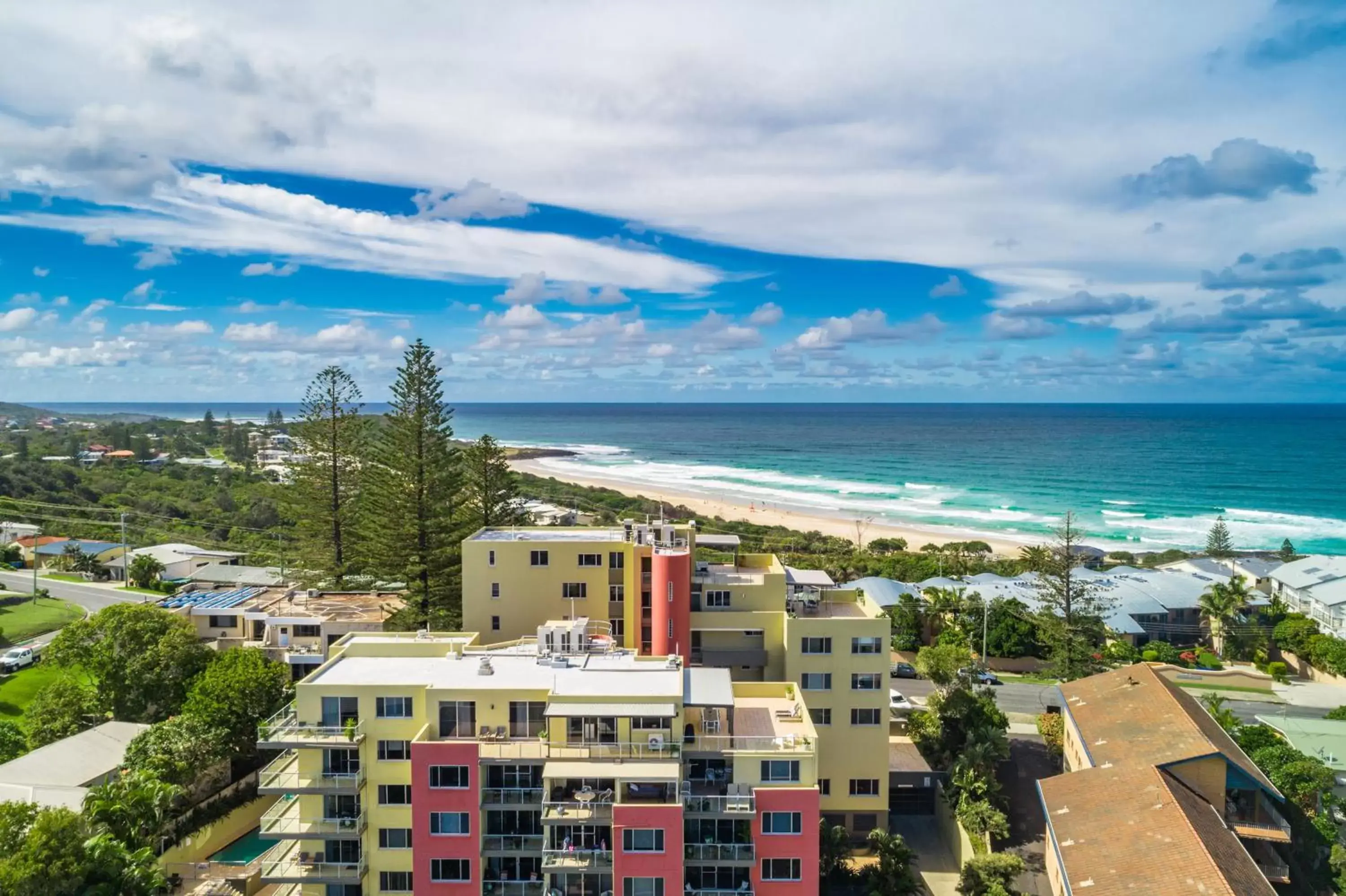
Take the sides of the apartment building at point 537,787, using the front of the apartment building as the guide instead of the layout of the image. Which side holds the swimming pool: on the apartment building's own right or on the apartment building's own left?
on the apartment building's own right

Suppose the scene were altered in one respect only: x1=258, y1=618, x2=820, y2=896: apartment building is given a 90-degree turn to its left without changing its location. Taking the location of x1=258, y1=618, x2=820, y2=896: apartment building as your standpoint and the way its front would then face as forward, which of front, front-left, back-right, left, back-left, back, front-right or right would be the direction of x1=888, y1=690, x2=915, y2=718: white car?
front-left

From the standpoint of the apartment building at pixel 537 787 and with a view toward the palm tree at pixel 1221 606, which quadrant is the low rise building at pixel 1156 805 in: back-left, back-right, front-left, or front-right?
front-right

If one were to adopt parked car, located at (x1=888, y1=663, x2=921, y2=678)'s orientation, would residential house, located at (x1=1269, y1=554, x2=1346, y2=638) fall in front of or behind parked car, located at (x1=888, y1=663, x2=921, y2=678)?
in front

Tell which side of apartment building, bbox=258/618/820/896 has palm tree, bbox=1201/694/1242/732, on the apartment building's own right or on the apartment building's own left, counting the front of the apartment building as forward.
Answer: on the apartment building's own left

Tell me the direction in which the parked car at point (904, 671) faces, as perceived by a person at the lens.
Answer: facing to the right of the viewer

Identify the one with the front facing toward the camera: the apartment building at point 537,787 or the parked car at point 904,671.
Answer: the apartment building

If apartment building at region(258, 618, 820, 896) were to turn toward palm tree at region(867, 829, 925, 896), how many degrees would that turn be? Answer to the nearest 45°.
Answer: approximately 90° to its left

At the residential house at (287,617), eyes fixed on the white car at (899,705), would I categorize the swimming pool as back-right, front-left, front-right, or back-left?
front-right

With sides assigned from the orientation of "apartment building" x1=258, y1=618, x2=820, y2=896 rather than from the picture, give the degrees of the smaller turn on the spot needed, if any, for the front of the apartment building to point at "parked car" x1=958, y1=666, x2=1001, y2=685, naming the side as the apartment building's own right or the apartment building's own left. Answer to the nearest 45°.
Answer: approximately 135° to the apartment building's own left

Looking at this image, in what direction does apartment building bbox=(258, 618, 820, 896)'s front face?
toward the camera

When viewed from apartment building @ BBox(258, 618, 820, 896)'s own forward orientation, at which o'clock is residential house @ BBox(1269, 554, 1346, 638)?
The residential house is roughly at 8 o'clock from the apartment building.

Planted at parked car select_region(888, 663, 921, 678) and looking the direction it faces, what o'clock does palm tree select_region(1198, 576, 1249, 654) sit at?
The palm tree is roughly at 11 o'clock from the parked car.

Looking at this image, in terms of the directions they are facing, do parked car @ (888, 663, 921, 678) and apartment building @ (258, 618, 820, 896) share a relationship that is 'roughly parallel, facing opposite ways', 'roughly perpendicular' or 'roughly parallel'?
roughly perpendicular
